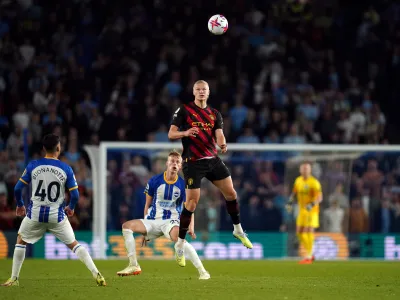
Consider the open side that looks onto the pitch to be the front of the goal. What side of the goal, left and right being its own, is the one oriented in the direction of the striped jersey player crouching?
front

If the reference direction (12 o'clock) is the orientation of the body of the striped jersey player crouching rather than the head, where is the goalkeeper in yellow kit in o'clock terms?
The goalkeeper in yellow kit is roughly at 7 o'clock from the striped jersey player crouching.

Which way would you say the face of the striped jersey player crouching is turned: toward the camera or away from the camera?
toward the camera

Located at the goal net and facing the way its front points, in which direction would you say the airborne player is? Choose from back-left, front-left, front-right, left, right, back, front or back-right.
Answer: front

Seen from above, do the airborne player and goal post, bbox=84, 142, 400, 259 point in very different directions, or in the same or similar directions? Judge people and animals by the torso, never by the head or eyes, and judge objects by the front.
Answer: same or similar directions

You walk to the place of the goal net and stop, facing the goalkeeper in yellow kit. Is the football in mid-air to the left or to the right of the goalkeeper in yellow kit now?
right

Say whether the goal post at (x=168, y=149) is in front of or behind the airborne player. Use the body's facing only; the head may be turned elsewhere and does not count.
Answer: behind

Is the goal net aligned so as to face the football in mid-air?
yes

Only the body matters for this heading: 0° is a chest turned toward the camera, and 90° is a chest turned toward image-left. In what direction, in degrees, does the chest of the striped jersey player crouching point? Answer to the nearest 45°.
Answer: approximately 0°

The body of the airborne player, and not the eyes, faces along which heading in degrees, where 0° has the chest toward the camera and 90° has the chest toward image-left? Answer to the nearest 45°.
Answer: approximately 0°

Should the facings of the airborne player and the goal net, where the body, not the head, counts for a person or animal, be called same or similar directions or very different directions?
same or similar directions

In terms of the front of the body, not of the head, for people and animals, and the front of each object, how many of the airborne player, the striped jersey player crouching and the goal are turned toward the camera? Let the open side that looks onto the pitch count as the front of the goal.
3

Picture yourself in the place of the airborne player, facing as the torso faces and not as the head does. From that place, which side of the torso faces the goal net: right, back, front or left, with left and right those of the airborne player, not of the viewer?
back

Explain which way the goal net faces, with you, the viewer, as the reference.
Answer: facing the viewer
